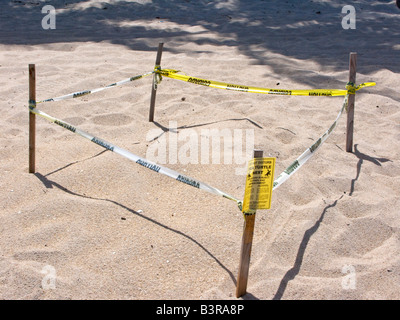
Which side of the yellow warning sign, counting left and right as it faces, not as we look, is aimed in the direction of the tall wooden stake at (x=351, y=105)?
back

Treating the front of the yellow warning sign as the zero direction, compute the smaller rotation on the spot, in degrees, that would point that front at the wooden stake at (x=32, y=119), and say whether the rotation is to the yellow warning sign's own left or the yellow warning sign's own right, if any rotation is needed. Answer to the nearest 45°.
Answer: approximately 135° to the yellow warning sign's own right

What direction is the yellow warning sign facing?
toward the camera
